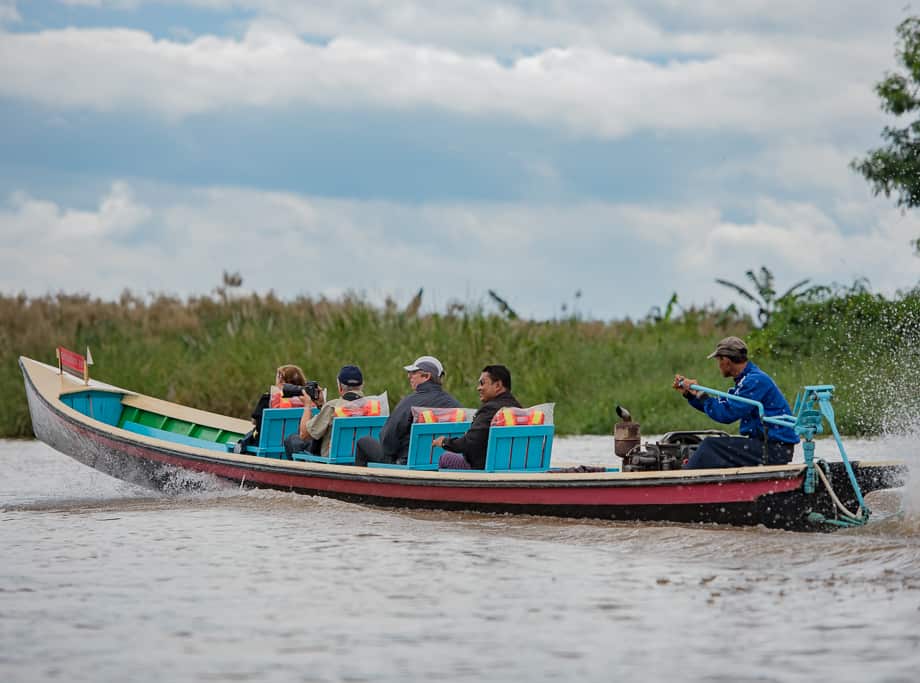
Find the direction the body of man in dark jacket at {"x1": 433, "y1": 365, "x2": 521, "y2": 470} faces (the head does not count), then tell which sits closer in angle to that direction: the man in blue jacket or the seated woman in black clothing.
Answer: the seated woman in black clothing

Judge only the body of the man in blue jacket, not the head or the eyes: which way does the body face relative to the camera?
to the viewer's left

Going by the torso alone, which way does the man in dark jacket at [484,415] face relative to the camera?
to the viewer's left

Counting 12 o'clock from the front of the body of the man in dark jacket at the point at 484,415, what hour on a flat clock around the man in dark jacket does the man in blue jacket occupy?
The man in blue jacket is roughly at 7 o'clock from the man in dark jacket.

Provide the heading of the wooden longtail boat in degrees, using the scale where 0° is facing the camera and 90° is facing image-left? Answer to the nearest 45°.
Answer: approximately 90°

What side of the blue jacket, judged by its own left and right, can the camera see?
left

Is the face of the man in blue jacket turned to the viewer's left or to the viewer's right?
to the viewer's left
